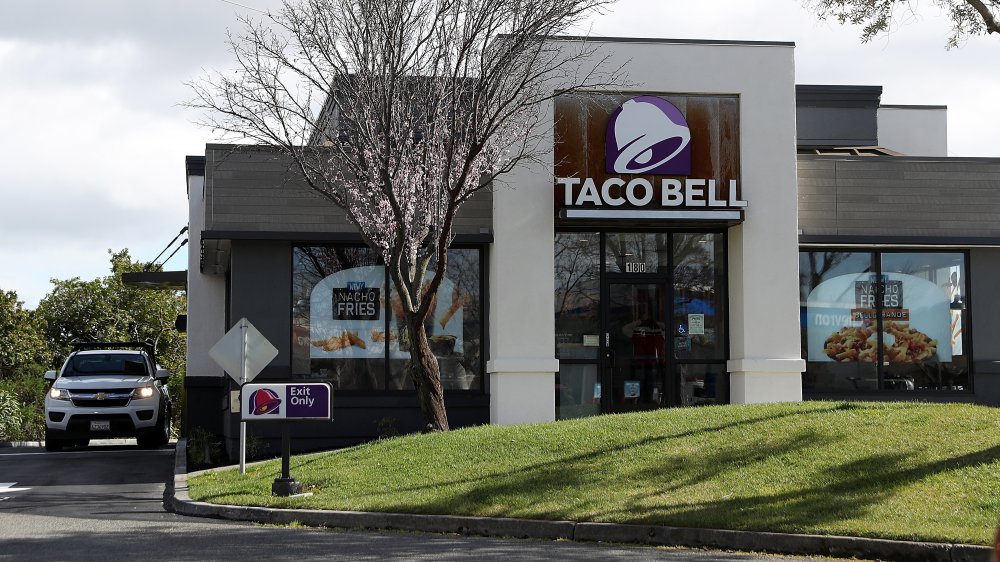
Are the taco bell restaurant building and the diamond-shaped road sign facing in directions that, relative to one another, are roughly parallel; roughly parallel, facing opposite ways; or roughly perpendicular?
roughly parallel, facing opposite ways

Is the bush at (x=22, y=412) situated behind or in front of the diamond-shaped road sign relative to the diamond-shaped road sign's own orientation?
in front

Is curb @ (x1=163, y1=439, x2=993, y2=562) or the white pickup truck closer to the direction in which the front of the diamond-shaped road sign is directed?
the white pickup truck

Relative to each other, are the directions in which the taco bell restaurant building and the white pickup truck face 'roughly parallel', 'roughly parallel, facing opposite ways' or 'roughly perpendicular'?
roughly parallel

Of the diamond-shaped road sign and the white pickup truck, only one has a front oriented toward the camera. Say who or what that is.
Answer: the white pickup truck

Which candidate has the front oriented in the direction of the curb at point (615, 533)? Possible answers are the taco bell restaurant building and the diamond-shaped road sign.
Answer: the taco bell restaurant building

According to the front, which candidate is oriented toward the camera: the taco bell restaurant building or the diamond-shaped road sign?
the taco bell restaurant building

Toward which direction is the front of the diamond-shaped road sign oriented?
away from the camera

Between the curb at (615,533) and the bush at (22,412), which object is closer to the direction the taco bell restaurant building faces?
the curb

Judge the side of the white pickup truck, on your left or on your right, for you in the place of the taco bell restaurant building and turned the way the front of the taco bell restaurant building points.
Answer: on your right

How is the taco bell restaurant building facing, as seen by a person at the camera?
facing the viewer

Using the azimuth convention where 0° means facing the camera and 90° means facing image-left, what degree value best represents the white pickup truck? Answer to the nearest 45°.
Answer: approximately 0°

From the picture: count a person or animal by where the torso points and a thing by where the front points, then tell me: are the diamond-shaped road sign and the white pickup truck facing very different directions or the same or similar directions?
very different directions

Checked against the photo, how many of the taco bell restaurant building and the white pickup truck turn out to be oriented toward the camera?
2

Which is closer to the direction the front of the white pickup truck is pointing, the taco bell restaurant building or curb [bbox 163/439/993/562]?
the curb
